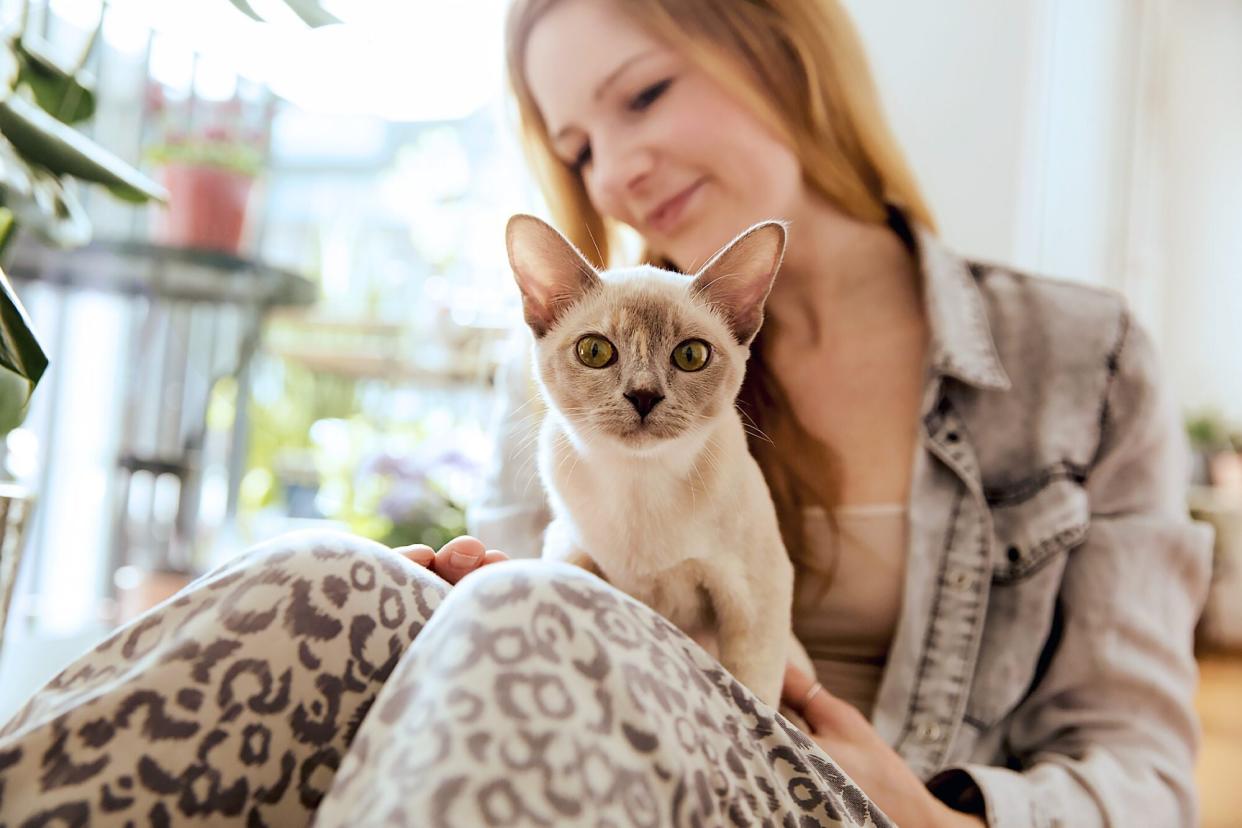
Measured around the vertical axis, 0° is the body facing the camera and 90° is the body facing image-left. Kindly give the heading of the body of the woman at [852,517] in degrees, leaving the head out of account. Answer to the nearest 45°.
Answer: approximately 45°

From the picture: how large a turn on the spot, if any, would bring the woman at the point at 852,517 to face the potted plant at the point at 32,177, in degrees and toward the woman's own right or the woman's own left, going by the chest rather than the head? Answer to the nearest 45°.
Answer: approximately 45° to the woman's own right

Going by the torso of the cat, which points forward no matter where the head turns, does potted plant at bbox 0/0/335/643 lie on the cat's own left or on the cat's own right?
on the cat's own right

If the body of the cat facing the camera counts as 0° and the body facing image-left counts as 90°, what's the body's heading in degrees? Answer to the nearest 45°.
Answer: approximately 0°

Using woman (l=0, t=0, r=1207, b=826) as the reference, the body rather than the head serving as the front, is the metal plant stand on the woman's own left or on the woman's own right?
on the woman's own right

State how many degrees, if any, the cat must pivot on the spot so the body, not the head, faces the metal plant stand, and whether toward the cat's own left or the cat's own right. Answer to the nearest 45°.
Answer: approximately 135° to the cat's own right
